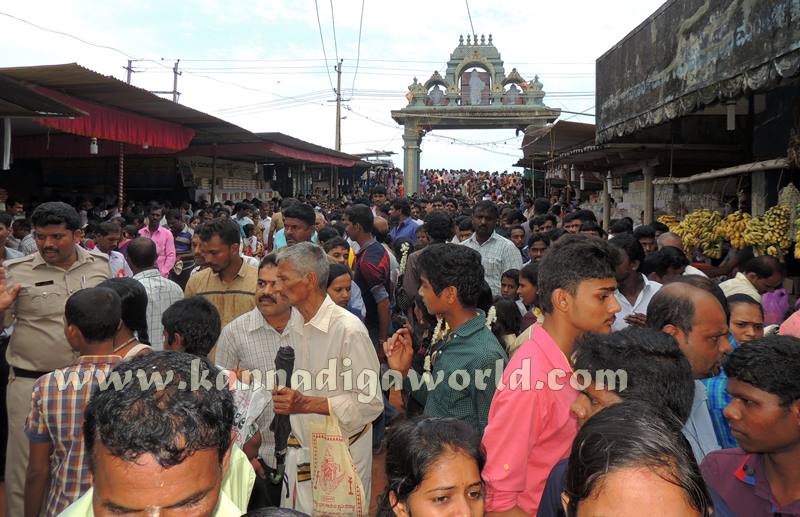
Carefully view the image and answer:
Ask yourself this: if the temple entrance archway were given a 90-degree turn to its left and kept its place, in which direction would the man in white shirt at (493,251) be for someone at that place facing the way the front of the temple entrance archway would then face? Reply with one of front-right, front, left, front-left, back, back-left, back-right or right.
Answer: right

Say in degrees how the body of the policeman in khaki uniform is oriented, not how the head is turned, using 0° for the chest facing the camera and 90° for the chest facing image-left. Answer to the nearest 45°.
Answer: approximately 0°

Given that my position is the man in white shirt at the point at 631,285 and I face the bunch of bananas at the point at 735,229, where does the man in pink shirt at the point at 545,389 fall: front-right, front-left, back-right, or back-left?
back-right

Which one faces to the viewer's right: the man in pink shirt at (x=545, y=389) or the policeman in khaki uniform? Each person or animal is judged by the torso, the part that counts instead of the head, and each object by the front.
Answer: the man in pink shirt

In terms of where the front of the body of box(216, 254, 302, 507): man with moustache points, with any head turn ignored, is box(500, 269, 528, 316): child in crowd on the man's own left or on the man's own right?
on the man's own left
